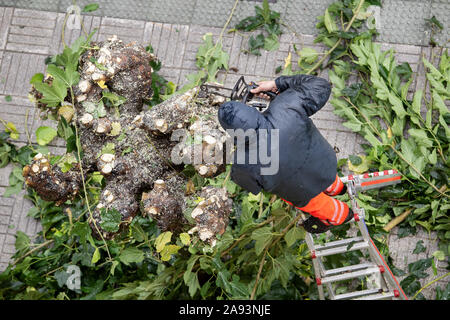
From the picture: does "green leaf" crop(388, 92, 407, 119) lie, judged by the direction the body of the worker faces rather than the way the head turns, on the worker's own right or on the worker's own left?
on the worker's own right

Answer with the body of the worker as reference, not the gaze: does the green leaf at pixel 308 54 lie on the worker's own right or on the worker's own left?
on the worker's own right

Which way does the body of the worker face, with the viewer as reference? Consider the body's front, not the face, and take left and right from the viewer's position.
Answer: facing away from the viewer and to the left of the viewer

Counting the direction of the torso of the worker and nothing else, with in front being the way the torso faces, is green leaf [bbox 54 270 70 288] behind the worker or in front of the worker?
in front

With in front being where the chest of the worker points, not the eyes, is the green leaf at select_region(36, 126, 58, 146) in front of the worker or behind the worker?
in front

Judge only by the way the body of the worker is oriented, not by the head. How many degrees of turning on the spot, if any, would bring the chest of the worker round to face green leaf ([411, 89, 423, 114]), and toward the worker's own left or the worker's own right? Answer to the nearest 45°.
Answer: approximately 90° to the worker's own right

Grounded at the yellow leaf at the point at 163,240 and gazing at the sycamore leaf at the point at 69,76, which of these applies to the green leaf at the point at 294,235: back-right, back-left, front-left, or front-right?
back-right
